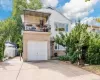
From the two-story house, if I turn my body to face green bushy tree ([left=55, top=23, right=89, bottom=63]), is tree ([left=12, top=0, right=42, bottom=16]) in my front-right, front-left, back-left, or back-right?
back-left

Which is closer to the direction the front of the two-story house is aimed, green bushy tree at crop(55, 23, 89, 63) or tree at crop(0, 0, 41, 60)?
the green bushy tree

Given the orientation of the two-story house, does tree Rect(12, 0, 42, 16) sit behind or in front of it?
behind

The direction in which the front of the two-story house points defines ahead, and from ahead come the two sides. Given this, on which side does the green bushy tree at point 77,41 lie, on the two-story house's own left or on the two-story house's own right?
on the two-story house's own left

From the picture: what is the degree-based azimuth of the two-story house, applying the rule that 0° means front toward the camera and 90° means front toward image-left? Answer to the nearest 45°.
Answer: approximately 0°
